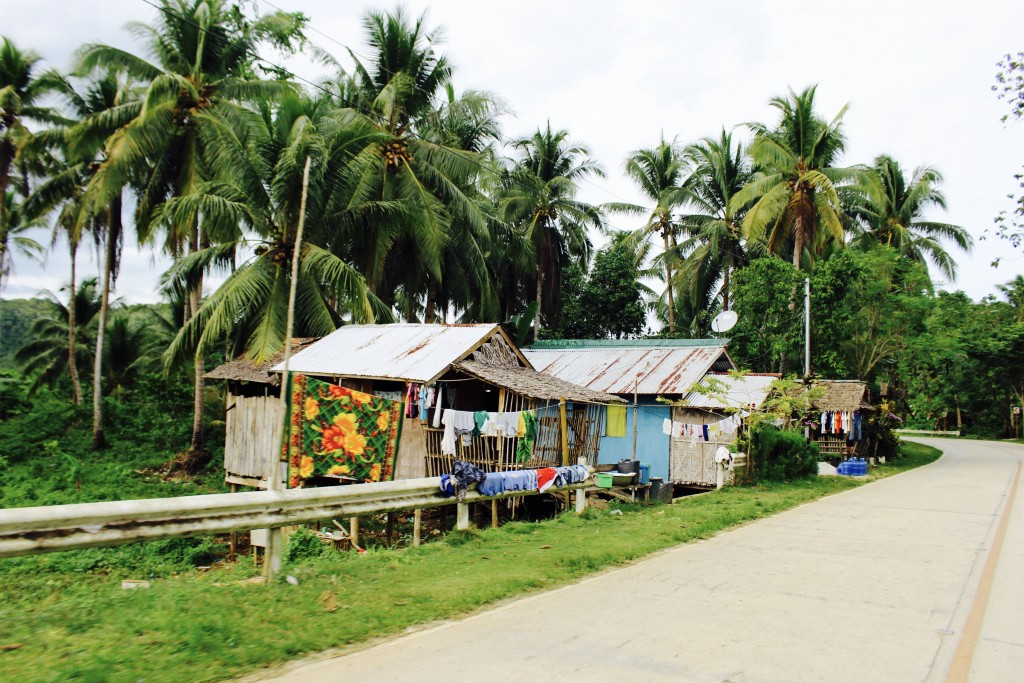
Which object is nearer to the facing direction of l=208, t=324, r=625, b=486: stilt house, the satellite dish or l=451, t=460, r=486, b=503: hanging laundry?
the hanging laundry

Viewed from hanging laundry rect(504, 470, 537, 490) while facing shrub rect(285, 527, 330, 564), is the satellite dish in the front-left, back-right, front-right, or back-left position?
back-right

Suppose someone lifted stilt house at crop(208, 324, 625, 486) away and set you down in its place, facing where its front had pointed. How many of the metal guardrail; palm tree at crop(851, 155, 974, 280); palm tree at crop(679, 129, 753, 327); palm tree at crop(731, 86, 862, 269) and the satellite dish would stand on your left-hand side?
4

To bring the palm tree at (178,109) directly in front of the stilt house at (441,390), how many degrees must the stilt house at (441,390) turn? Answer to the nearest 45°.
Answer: approximately 180°

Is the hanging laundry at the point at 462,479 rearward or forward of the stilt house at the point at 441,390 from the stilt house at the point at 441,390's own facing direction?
forward

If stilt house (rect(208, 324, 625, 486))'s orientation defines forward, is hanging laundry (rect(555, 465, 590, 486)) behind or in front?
in front

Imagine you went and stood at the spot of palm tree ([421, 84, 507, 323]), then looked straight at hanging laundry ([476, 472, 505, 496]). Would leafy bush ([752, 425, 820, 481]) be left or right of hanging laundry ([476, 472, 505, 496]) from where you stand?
left

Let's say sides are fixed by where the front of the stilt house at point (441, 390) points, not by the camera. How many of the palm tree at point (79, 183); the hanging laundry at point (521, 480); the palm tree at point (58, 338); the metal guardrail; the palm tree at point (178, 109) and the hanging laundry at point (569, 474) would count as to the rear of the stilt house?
3

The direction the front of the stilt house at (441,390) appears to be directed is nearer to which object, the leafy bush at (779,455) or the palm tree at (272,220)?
the leafy bush

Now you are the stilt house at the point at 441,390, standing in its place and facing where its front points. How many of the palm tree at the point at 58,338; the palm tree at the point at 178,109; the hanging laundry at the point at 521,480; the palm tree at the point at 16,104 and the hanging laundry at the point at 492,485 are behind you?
3

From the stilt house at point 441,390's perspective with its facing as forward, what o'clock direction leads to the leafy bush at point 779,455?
The leafy bush is roughly at 10 o'clock from the stilt house.

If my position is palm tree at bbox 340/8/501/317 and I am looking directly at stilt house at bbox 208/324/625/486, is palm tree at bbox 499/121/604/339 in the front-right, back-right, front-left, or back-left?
back-left

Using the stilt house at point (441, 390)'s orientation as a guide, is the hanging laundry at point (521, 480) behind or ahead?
ahead

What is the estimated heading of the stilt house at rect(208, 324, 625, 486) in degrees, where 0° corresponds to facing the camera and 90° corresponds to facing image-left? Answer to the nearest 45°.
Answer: approximately 315°

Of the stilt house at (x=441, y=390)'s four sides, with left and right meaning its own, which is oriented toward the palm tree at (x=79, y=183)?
back

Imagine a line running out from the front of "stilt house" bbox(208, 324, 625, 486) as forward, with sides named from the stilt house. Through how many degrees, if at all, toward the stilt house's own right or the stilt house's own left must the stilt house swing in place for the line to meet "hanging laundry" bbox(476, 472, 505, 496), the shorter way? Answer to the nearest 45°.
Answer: approximately 45° to the stilt house's own right

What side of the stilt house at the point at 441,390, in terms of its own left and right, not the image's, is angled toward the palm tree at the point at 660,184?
left

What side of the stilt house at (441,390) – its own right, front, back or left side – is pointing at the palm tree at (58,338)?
back

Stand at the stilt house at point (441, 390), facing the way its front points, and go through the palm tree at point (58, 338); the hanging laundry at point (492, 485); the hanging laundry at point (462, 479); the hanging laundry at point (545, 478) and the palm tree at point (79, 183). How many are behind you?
2
